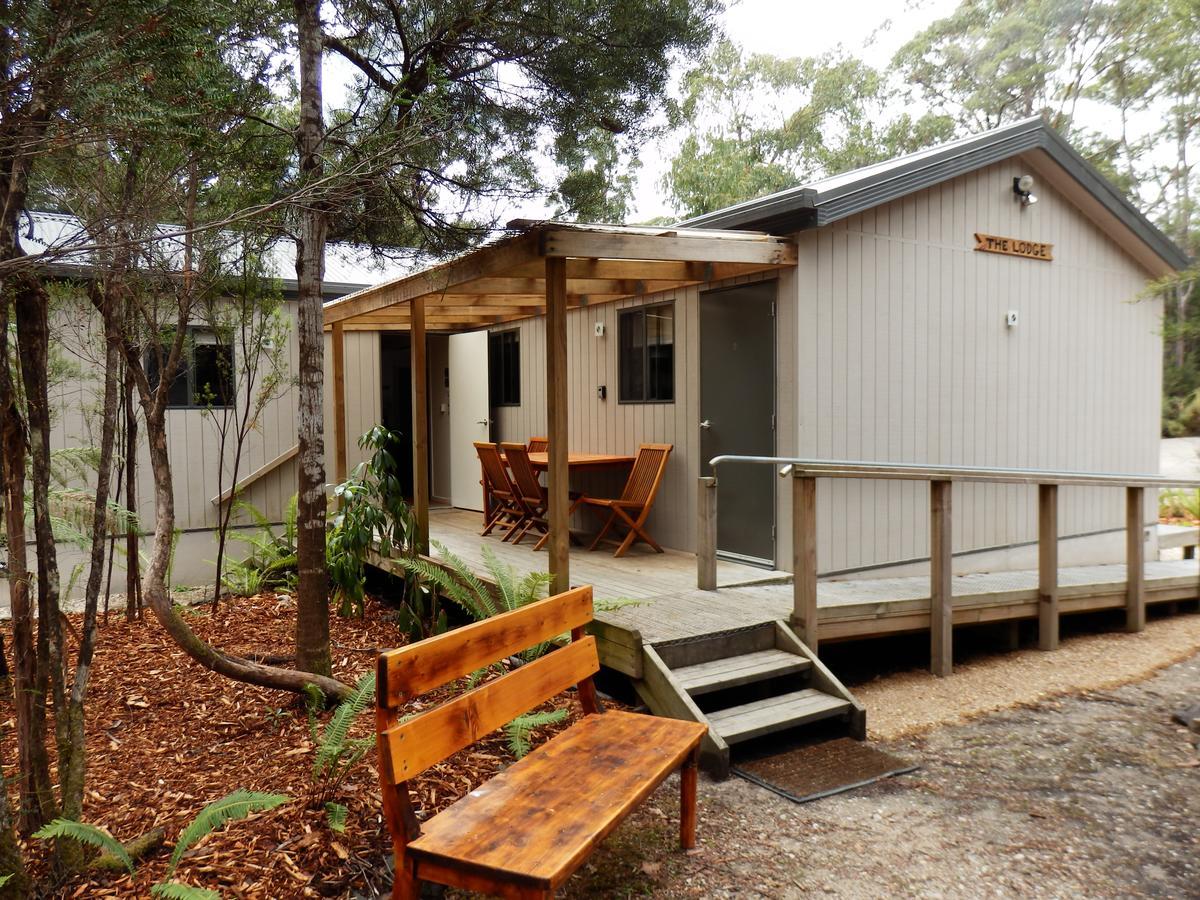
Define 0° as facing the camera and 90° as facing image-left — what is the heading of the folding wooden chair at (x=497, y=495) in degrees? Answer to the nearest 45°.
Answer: approximately 225°

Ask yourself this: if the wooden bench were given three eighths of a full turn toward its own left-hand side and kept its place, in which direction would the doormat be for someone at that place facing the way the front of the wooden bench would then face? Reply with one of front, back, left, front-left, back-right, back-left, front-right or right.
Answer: front-right

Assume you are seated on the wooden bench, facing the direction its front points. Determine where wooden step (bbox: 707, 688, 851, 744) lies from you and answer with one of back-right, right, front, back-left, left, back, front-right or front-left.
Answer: left

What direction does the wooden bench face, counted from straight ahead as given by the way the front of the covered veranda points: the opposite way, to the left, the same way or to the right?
to the left

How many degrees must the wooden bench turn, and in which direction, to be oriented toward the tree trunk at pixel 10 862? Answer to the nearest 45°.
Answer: approximately 135° to its right

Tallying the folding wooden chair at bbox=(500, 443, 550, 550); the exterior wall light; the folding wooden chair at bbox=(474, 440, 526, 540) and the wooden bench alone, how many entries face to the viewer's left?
0

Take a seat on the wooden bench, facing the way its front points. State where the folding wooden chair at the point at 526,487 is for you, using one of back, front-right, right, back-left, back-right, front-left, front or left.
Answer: back-left

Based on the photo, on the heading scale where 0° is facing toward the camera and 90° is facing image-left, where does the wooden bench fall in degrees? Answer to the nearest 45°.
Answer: approximately 315°

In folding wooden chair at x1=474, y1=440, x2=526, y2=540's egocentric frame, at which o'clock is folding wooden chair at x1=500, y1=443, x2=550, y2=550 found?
folding wooden chair at x1=500, y1=443, x2=550, y2=550 is roughly at 4 o'clock from folding wooden chair at x1=474, y1=440, x2=526, y2=540.

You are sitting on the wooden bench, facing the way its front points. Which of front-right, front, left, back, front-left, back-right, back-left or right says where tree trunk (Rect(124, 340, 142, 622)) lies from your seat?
back

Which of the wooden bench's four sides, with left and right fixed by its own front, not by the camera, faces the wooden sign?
left

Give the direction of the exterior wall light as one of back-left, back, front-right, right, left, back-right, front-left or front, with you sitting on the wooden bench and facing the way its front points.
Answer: left

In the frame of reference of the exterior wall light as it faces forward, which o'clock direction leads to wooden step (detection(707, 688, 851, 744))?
The wooden step is roughly at 2 o'clock from the exterior wall light.

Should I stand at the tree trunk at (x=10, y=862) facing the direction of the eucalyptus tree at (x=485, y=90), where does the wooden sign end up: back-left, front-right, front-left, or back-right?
front-right

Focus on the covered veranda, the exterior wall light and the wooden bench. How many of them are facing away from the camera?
0

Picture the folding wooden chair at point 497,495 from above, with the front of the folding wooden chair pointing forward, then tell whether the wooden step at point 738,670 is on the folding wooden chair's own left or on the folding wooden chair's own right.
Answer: on the folding wooden chair's own right

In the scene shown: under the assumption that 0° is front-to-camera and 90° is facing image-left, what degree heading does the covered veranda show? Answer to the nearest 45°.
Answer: approximately 45°
